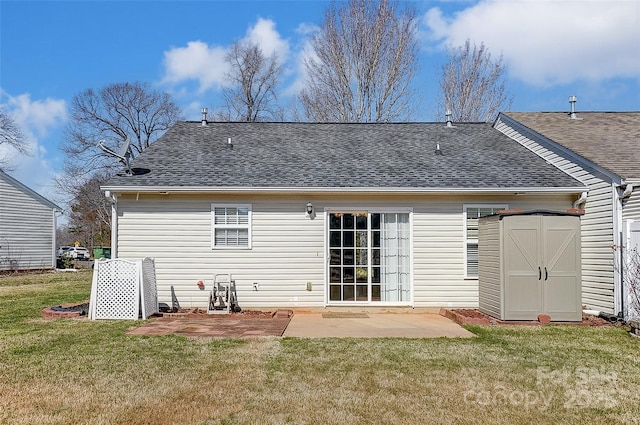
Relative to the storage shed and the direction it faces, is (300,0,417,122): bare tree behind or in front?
behind

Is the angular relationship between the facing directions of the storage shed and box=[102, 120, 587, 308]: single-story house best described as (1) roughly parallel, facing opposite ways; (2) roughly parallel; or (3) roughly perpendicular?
roughly parallel, facing opposite ways

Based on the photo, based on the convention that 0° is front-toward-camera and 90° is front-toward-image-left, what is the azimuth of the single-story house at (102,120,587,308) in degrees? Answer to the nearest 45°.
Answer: approximately 180°

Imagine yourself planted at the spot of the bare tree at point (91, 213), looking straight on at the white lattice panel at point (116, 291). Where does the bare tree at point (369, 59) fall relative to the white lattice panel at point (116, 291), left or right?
left

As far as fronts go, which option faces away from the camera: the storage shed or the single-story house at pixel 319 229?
the single-story house

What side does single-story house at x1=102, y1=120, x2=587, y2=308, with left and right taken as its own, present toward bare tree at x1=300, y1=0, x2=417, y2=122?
front

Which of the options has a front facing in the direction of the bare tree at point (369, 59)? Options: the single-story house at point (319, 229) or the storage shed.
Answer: the single-story house

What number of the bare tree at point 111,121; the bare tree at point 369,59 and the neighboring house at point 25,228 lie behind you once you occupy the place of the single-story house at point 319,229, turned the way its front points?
0

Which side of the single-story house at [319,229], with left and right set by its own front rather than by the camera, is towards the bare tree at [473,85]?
front

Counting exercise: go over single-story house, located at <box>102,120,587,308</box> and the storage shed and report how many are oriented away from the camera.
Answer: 1

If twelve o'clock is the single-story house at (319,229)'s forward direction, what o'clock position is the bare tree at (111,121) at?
The bare tree is roughly at 11 o'clock from the single-story house.

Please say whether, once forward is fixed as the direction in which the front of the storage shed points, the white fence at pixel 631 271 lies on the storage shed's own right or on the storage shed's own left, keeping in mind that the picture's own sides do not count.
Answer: on the storage shed's own left

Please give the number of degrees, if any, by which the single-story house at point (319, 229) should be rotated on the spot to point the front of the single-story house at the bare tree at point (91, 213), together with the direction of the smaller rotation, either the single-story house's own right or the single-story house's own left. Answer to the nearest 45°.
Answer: approximately 45° to the single-story house's own left

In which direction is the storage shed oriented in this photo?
toward the camera
